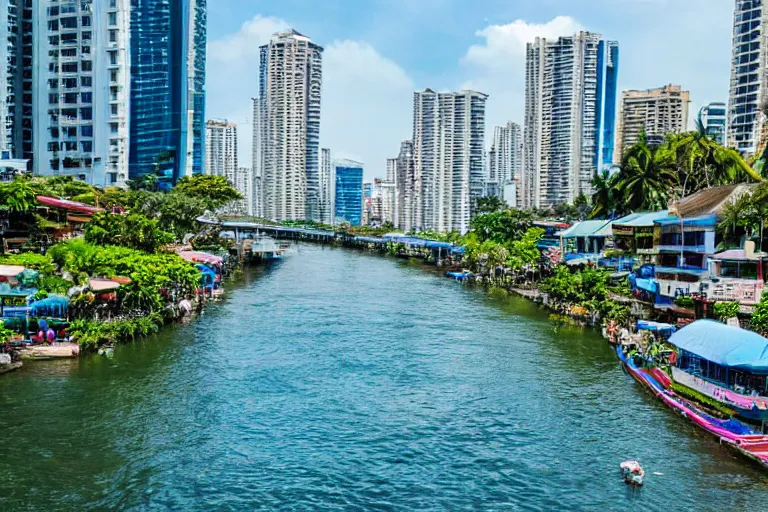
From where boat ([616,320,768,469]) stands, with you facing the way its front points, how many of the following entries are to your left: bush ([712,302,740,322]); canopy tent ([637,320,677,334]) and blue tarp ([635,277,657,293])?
0

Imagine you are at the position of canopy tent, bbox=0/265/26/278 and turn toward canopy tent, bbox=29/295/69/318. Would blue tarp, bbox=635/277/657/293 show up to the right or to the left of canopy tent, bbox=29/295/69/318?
left

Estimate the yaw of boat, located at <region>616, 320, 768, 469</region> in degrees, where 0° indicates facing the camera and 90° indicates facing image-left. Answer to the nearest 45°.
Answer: approximately 135°

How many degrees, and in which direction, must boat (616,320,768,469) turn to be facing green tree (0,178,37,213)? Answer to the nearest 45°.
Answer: approximately 45° to its left

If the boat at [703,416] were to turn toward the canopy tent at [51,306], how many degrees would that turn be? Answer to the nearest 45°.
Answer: approximately 45° to its left

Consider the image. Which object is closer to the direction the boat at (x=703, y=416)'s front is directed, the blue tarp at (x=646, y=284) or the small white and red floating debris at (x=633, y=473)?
the blue tarp

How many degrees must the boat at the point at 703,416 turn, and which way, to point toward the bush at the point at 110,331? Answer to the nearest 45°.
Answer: approximately 45° to its left

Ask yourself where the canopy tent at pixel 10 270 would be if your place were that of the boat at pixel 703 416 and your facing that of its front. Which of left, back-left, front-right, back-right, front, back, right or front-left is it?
front-left

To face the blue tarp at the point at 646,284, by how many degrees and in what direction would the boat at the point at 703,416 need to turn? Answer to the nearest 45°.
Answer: approximately 45° to its right

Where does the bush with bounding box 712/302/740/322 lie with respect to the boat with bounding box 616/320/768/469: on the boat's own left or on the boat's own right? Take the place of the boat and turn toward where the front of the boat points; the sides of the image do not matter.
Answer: on the boat's own right
